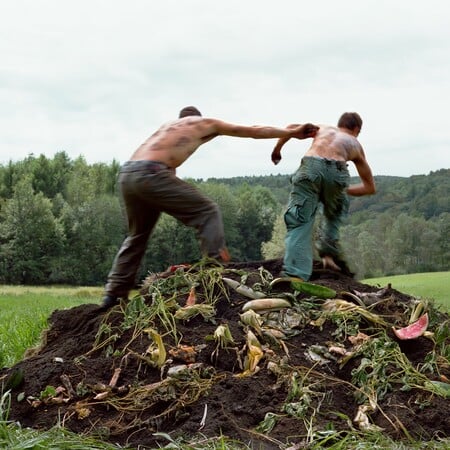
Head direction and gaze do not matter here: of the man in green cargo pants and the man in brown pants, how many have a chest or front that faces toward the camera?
0

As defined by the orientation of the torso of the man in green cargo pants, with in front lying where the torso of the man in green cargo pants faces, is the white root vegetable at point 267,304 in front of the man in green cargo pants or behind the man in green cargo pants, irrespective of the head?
behind

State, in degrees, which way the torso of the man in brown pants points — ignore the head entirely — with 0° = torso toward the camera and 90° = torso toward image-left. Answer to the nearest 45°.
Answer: approximately 225°

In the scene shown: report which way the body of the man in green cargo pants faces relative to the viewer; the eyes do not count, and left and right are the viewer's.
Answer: facing away from the viewer and to the right of the viewer
